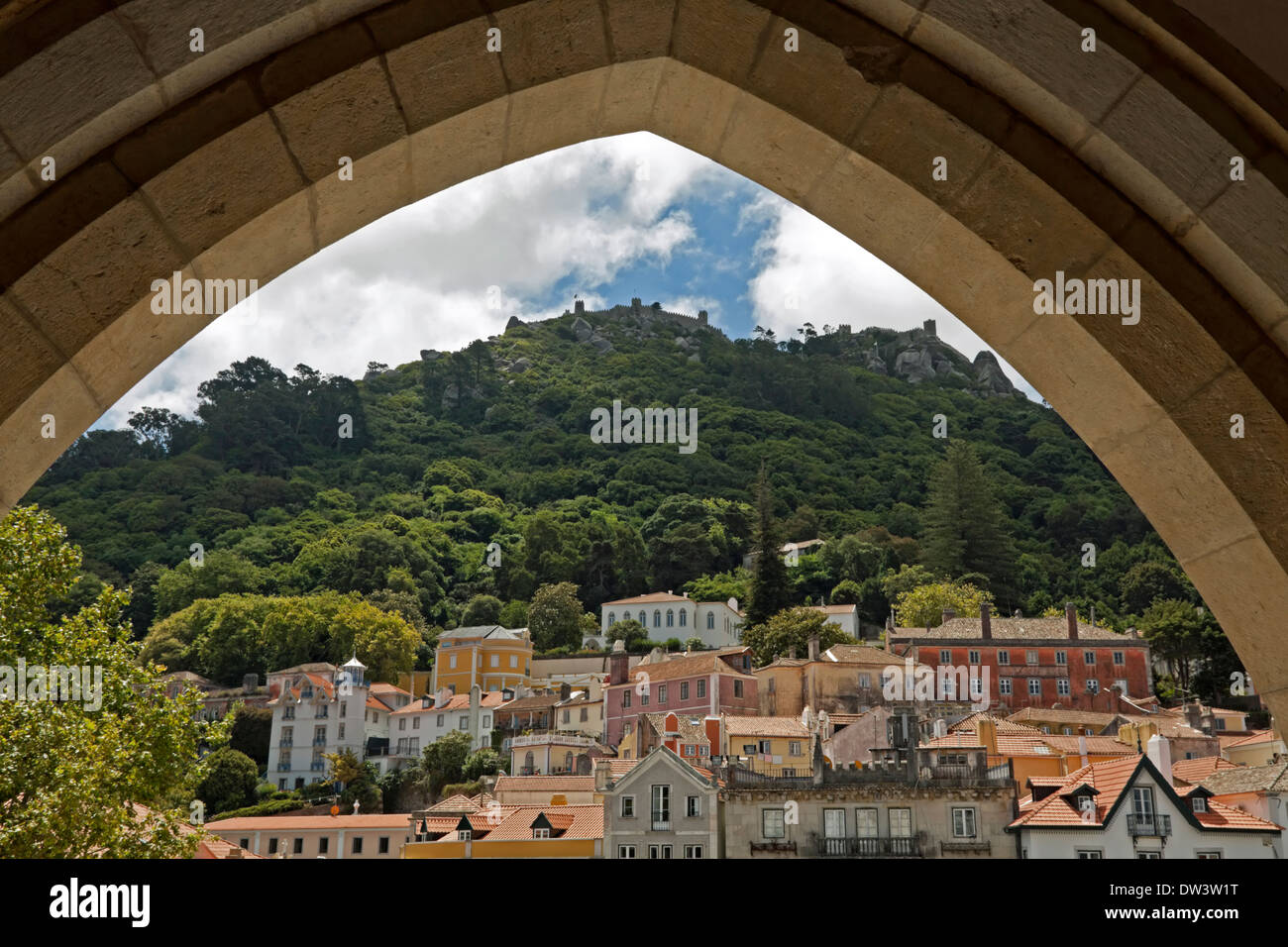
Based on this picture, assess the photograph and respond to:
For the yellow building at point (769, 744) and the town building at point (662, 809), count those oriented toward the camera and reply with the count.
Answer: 2

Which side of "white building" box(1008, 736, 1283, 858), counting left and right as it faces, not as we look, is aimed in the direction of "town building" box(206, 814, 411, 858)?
right

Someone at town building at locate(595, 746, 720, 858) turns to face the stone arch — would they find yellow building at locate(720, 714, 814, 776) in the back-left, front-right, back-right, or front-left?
back-left

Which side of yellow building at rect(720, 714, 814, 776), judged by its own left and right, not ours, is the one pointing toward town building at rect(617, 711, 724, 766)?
right

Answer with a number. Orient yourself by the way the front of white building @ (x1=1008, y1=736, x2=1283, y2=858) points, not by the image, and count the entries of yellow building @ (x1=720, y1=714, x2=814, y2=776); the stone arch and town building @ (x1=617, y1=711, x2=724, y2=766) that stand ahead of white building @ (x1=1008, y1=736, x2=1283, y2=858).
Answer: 1

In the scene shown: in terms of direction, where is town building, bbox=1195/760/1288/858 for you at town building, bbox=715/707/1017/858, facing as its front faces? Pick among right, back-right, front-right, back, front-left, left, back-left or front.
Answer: left

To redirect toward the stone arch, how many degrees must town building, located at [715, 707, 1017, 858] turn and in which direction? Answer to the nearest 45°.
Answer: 0° — it already faces it

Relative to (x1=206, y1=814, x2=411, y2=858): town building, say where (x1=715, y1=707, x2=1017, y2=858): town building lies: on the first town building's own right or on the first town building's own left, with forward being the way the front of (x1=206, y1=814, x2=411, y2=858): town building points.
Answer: on the first town building's own left

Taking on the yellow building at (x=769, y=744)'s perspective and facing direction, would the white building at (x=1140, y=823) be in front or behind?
in front

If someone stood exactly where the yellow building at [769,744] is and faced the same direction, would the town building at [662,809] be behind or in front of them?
in front
